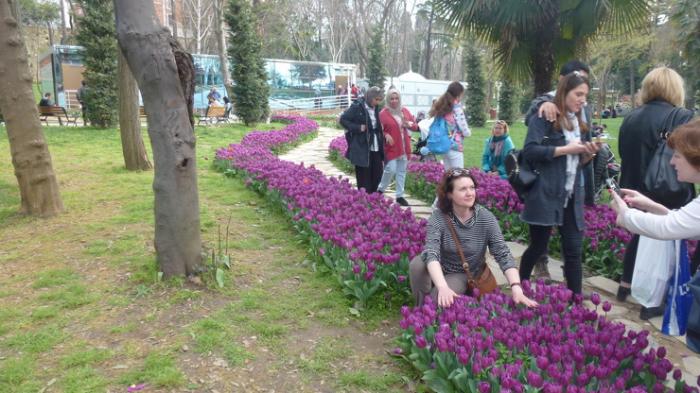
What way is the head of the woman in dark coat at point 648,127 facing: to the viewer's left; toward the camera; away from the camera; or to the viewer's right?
away from the camera

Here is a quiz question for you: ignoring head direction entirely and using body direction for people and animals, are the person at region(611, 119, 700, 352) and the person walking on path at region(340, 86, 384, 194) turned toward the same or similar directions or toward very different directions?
very different directions

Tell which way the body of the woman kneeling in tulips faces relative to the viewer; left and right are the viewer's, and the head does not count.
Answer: facing the viewer

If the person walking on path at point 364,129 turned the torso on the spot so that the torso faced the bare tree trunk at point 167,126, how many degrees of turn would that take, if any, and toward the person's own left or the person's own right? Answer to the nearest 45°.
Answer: approximately 90° to the person's own right

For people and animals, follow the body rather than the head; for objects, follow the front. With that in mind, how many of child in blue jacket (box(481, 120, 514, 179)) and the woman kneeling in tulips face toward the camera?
2

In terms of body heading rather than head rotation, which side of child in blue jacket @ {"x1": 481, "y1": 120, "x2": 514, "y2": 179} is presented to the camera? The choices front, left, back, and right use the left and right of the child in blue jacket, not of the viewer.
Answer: front

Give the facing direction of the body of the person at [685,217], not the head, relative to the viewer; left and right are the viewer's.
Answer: facing to the left of the viewer
